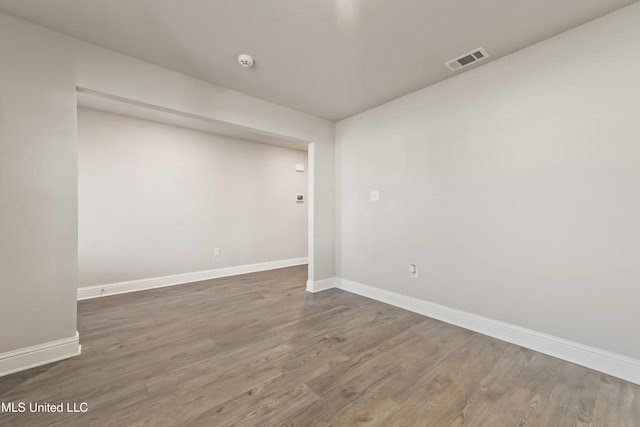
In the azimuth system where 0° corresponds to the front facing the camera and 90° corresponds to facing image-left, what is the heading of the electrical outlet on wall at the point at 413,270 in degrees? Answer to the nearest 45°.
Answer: approximately 45°
